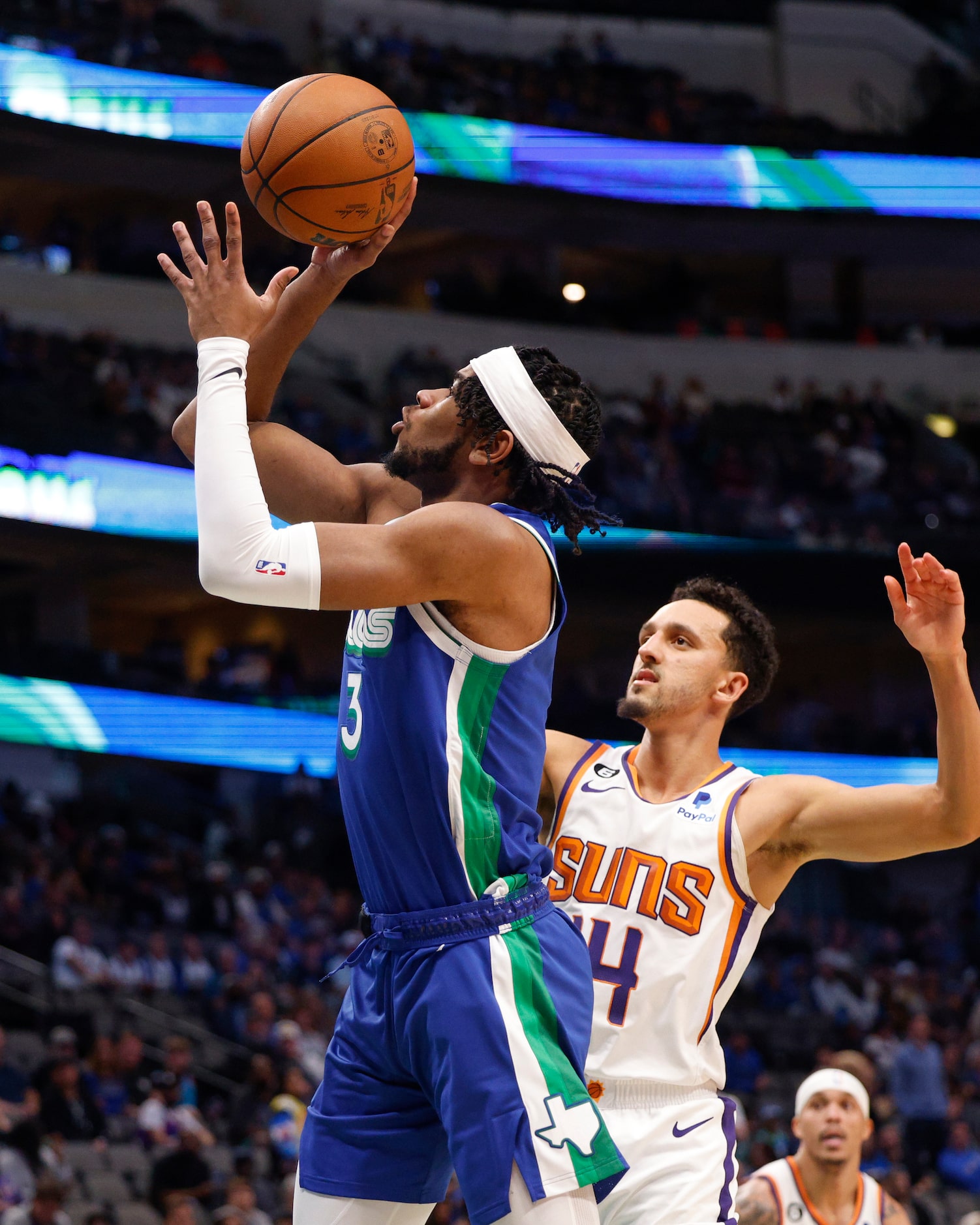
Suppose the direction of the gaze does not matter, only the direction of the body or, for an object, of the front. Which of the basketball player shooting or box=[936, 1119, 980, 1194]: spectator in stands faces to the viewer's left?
the basketball player shooting

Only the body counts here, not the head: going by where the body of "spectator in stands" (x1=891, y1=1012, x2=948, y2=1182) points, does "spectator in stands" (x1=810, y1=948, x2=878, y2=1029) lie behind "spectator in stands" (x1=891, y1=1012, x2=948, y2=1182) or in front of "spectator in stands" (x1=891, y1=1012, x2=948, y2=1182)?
behind

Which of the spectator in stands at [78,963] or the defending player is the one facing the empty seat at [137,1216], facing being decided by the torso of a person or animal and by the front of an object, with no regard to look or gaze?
the spectator in stands

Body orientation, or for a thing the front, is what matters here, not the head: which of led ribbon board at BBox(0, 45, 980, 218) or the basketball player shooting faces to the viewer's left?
the basketball player shooting

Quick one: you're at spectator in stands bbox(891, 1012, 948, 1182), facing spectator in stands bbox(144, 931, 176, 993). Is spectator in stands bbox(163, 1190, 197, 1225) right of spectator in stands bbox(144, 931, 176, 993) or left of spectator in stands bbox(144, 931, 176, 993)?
left

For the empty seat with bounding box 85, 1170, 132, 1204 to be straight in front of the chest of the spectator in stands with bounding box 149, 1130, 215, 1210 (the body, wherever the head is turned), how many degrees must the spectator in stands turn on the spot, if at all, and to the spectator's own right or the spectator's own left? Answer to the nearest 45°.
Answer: approximately 135° to the spectator's own right

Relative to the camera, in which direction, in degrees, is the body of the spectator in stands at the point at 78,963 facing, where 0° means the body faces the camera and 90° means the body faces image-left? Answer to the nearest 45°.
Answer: approximately 0°
